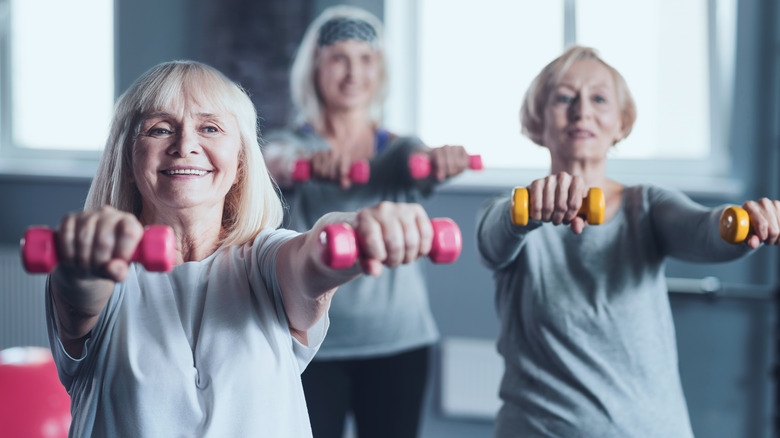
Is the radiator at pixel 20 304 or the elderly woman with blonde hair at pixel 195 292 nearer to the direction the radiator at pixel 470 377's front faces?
the elderly woman with blonde hair

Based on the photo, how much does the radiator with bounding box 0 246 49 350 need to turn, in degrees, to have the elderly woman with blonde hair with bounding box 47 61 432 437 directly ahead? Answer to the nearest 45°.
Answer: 0° — it already faces them

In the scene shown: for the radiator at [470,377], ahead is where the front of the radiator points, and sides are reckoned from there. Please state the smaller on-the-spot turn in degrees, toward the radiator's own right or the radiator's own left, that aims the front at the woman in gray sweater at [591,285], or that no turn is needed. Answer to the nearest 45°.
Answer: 0° — it already faces them

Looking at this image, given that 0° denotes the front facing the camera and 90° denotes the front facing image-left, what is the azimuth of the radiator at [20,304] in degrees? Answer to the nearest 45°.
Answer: approximately 0°
